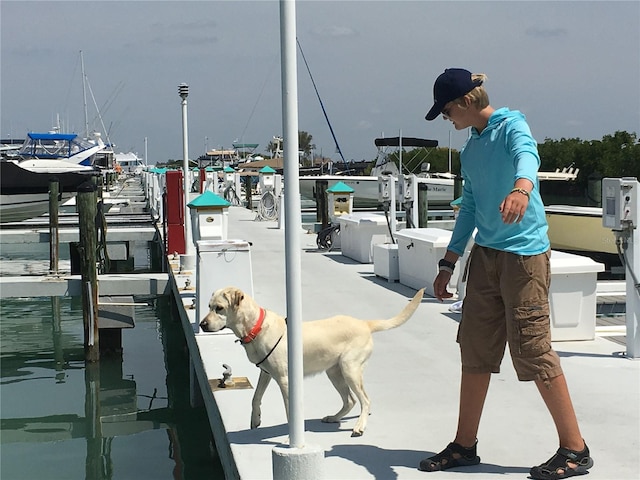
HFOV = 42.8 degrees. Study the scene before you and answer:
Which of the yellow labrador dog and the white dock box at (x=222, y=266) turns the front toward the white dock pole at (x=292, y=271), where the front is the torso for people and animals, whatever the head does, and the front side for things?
the white dock box

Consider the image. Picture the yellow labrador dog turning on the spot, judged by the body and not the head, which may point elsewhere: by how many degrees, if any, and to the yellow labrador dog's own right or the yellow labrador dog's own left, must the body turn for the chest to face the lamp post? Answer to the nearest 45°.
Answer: approximately 90° to the yellow labrador dog's own right

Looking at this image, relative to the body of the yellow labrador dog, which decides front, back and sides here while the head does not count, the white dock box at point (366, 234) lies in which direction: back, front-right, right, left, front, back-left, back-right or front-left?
right

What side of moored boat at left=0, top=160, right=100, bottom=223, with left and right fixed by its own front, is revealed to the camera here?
right

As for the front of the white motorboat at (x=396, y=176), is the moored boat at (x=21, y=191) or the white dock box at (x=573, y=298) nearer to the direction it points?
the moored boat

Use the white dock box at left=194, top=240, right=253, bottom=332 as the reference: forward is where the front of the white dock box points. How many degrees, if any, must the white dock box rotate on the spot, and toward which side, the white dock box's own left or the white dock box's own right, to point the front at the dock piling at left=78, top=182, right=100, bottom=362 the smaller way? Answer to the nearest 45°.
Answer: approximately 135° to the white dock box's own right

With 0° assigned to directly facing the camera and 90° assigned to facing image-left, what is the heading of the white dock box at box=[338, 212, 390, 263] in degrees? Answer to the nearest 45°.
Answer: approximately 45°

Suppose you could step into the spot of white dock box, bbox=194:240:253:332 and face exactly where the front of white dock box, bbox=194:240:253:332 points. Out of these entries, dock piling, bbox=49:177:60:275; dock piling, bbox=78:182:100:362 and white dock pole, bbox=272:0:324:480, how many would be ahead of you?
1

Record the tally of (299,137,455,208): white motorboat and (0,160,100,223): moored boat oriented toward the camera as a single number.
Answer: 0

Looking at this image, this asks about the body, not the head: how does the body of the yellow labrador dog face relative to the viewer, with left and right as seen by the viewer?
facing to the left of the viewer
